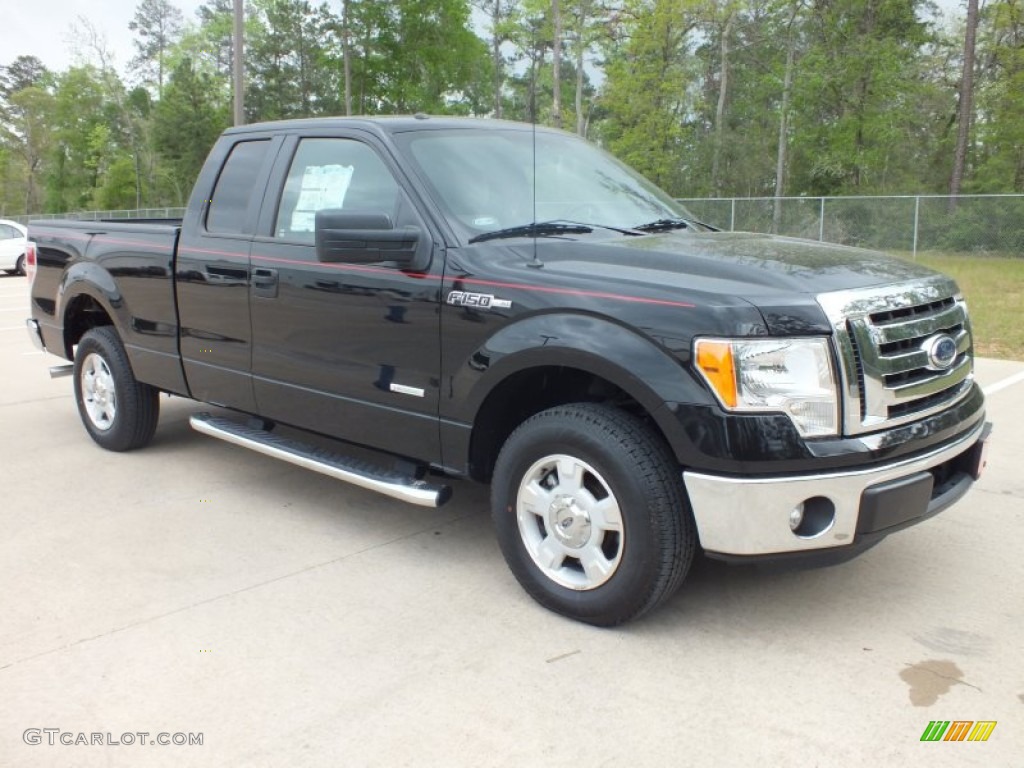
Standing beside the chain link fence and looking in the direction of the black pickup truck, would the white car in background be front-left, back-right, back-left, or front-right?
front-right

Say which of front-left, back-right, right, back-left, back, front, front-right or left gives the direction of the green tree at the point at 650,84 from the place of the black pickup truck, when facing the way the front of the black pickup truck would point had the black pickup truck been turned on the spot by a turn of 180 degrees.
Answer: front-right

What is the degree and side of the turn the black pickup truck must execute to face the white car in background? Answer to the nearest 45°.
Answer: approximately 180°

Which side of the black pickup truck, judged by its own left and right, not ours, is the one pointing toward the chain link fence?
left
